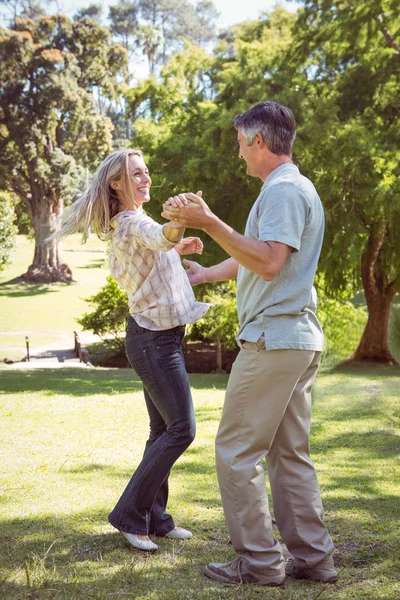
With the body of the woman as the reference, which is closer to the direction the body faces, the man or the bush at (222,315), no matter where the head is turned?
the man

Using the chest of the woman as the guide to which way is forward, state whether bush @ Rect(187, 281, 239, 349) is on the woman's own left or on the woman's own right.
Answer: on the woman's own left

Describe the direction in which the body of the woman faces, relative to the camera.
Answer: to the viewer's right

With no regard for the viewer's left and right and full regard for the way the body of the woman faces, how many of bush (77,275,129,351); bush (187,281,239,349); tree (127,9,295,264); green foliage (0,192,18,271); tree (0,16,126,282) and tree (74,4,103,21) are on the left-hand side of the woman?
6

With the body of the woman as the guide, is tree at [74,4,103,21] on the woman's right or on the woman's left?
on the woman's left

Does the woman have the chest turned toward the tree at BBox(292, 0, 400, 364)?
no

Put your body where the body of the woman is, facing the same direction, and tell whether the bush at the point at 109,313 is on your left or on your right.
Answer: on your left

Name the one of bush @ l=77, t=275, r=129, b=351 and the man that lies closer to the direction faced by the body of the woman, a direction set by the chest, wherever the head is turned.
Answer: the man

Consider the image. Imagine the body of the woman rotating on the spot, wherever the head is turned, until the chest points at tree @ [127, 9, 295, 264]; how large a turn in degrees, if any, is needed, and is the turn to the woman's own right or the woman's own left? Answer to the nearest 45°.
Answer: approximately 90° to the woman's own left

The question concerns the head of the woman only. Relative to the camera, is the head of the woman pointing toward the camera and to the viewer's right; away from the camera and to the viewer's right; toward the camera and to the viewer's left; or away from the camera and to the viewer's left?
toward the camera and to the viewer's right

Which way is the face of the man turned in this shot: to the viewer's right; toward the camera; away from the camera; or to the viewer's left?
to the viewer's left

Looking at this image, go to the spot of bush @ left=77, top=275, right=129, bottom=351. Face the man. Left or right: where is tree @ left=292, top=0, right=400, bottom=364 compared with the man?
left

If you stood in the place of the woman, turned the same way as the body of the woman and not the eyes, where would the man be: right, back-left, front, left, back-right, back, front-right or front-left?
front-right
